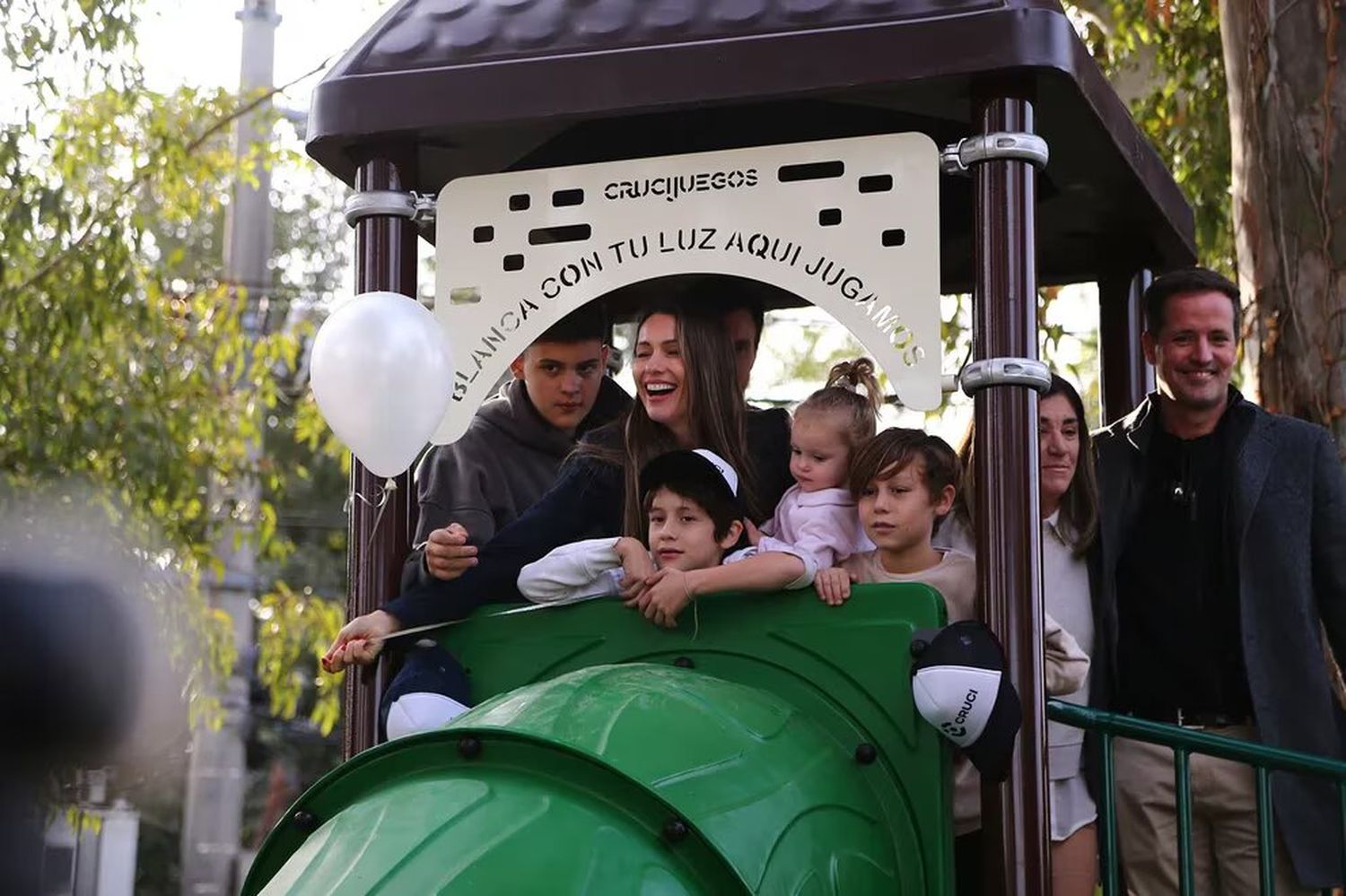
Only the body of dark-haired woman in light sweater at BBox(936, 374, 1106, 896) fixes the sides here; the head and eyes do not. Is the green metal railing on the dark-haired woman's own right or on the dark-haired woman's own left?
on the dark-haired woman's own left

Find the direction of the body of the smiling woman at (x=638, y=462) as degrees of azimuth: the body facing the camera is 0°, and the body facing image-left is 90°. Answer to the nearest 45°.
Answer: approximately 45°

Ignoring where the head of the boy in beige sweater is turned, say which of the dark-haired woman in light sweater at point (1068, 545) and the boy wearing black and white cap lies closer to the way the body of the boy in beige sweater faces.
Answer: the boy wearing black and white cap

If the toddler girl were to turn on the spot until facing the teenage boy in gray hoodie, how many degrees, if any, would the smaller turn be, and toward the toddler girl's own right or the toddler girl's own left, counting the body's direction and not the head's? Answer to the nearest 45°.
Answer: approximately 90° to the toddler girl's own right

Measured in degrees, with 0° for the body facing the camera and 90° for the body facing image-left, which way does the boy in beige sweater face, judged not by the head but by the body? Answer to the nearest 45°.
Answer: approximately 45°

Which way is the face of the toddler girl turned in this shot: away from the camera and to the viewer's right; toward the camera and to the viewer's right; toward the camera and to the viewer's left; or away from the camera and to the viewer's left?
toward the camera and to the viewer's left

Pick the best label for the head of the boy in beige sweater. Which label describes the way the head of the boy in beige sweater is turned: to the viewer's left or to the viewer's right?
to the viewer's left

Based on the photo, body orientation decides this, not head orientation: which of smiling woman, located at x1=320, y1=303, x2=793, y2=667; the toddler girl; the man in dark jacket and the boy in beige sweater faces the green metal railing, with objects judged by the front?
the man in dark jacket
